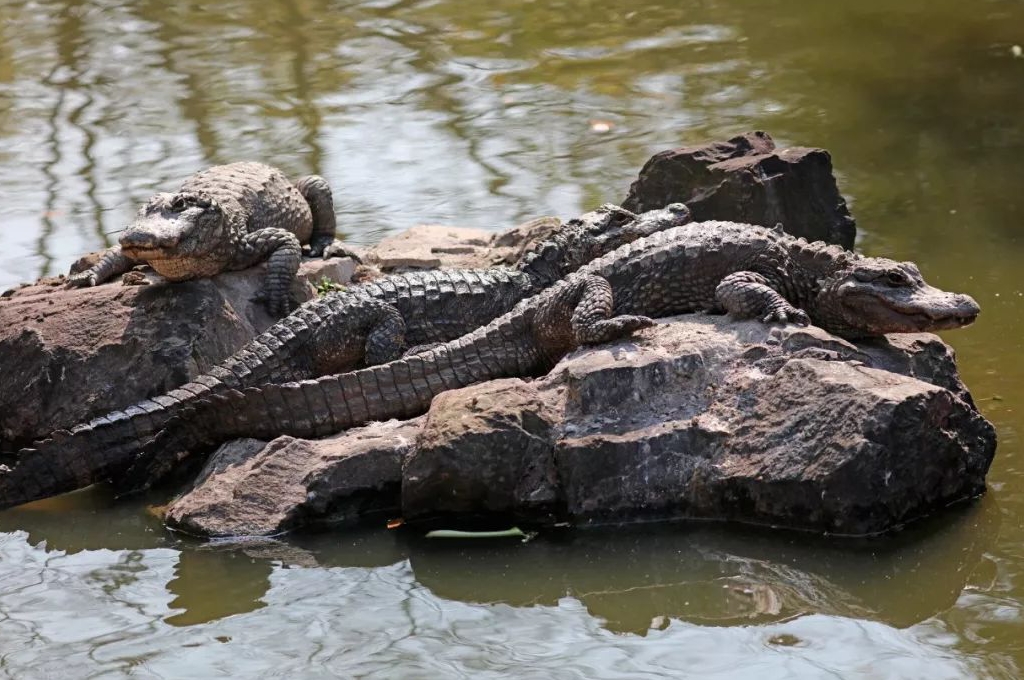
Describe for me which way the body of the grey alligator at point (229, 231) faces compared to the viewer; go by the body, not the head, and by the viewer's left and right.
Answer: facing the viewer and to the left of the viewer

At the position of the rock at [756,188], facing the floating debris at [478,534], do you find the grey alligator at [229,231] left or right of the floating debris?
right

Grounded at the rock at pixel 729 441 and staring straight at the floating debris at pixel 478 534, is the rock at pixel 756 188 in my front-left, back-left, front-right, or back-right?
back-right

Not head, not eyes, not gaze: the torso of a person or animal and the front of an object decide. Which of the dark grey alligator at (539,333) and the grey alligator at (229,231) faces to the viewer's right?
the dark grey alligator at (539,333)

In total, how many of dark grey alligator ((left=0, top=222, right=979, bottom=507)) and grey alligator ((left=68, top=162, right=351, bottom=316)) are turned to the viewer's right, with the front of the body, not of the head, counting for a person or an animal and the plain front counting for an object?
1

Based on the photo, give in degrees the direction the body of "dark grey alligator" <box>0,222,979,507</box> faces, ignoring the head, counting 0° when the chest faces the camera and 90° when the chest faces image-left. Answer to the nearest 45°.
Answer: approximately 270°

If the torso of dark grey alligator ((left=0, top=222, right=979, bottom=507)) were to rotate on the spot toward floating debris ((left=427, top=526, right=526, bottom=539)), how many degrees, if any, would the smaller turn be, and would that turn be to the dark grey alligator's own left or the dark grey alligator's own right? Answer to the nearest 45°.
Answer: approximately 90° to the dark grey alligator's own right

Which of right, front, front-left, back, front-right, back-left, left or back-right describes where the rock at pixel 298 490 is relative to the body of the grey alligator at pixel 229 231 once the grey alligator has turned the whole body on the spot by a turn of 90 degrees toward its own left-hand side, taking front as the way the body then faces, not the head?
front-right

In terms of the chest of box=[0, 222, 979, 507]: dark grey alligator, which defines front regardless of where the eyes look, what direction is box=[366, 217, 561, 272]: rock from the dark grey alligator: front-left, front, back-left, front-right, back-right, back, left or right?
left

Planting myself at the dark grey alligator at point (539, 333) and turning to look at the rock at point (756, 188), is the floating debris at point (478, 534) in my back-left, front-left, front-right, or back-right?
back-right
